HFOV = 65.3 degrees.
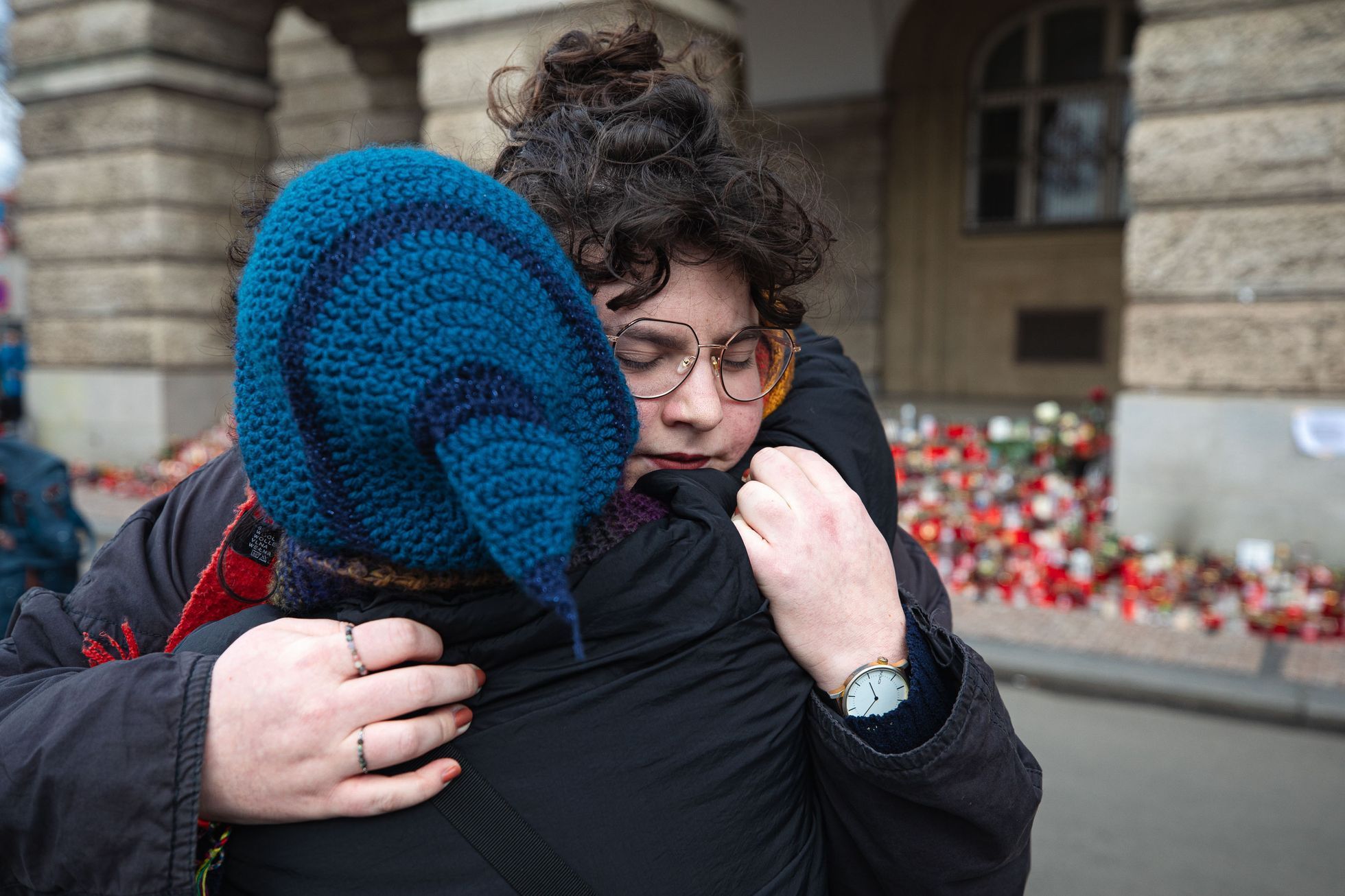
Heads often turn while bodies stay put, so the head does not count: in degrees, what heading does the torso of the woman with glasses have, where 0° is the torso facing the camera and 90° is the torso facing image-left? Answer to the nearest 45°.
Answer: approximately 0°

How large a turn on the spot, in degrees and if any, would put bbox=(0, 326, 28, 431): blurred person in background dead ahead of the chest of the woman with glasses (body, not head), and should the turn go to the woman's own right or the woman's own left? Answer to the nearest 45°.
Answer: approximately 135° to the woman's own right
